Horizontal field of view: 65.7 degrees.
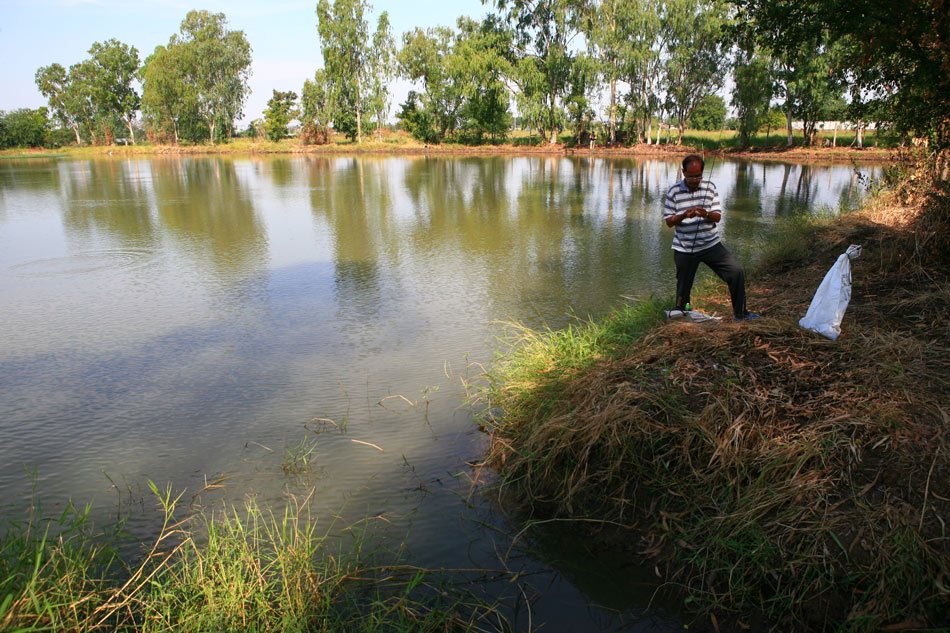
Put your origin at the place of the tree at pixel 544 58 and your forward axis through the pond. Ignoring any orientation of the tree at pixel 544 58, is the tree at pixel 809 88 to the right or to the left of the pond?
left

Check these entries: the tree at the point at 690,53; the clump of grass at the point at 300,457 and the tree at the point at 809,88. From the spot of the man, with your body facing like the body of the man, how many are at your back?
2

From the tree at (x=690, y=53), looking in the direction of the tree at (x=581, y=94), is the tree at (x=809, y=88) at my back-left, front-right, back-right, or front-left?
back-left

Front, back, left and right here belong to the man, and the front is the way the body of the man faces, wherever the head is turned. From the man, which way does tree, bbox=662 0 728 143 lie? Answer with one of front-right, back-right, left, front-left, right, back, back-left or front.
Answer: back

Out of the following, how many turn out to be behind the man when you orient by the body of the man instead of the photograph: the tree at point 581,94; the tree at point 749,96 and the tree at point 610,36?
3

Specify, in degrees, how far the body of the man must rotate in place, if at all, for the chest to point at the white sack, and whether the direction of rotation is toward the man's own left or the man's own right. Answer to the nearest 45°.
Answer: approximately 45° to the man's own left

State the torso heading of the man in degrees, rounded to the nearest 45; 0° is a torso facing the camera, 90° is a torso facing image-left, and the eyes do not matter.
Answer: approximately 0°

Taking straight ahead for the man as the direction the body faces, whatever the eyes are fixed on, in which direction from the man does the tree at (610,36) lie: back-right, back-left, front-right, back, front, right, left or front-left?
back

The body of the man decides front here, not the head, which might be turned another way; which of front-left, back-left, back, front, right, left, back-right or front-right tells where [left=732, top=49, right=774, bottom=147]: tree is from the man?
back

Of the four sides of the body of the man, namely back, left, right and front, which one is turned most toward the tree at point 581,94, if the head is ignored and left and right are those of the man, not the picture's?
back

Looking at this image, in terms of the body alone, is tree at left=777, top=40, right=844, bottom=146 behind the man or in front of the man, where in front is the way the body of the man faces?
behind

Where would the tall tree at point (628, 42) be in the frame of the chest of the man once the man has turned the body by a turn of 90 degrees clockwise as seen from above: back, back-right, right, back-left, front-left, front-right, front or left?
right

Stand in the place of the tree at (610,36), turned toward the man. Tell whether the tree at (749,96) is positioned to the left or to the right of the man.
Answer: left

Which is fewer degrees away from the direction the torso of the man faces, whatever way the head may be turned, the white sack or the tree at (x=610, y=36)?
the white sack

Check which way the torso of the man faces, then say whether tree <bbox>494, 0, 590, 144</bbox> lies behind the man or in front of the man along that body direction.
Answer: behind

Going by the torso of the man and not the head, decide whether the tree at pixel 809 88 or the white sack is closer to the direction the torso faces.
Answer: the white sack
